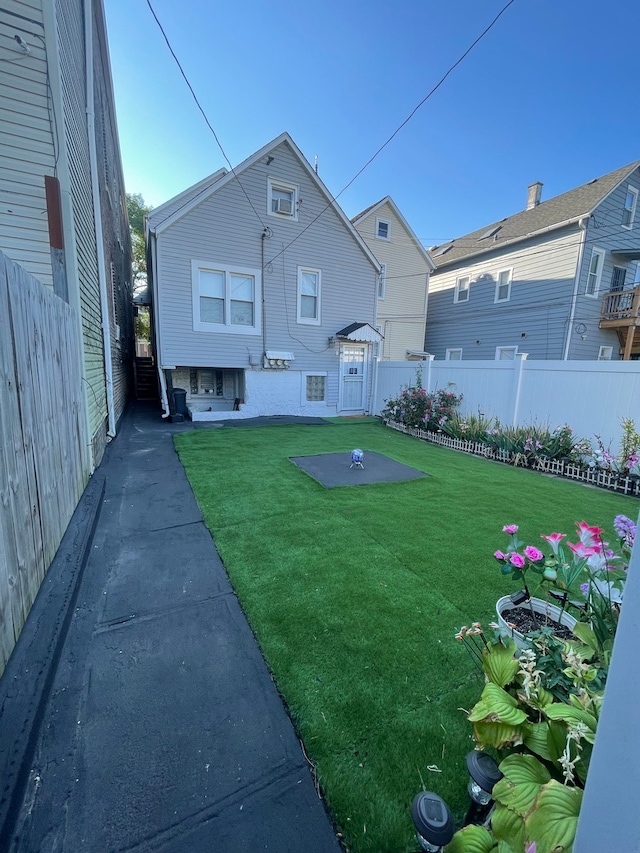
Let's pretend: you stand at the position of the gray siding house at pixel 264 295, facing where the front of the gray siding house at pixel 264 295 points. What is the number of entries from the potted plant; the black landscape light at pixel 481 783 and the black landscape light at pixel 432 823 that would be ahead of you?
3

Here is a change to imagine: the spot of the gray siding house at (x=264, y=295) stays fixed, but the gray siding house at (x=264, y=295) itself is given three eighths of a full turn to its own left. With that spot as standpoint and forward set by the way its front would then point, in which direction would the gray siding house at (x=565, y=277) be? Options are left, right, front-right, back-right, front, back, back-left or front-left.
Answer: front-right

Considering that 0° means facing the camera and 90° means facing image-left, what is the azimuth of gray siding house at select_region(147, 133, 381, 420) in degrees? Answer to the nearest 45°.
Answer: approximately 0°

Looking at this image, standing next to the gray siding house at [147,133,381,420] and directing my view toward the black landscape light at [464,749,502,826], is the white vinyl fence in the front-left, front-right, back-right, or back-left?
front-left

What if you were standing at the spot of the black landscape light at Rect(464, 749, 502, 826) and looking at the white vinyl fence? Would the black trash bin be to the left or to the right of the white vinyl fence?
left

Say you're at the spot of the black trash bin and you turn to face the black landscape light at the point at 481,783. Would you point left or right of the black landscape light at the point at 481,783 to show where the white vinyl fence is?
left

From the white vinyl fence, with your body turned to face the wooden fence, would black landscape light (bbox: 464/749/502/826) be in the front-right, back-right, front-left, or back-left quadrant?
front-left

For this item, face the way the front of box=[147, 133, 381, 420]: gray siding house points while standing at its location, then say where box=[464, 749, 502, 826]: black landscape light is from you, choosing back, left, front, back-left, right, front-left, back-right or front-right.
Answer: front

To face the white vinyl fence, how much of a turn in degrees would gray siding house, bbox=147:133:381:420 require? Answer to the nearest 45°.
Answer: approximately 45° to its left

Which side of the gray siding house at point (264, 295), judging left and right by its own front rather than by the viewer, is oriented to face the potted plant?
front
